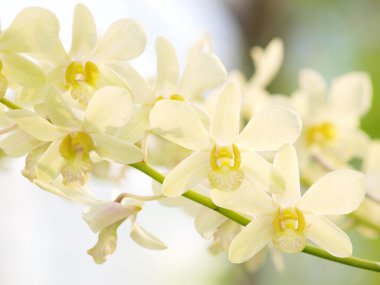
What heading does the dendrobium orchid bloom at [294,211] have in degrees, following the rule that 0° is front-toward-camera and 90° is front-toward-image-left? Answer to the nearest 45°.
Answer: approximately 0°

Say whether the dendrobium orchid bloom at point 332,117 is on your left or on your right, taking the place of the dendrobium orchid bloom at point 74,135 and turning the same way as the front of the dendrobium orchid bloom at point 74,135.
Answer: on your left

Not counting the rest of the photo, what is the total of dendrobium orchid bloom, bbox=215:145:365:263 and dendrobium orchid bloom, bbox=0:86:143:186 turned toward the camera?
2
